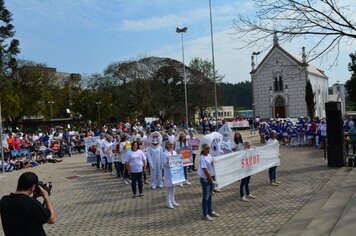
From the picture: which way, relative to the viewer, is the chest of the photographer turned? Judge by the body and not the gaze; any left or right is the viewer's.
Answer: facing away from the viewer and to the right of the viewer

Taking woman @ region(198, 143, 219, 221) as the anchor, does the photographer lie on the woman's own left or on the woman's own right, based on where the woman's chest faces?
on the woman's own right

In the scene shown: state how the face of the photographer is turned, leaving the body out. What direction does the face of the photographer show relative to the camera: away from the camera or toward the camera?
away from the camera

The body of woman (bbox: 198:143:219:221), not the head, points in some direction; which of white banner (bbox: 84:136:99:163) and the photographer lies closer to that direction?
the photographer

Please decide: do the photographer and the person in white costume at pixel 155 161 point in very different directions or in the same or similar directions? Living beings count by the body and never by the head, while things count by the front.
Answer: very different directions

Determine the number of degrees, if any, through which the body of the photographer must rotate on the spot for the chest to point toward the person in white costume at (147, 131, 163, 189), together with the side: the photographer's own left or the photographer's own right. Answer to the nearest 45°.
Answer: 0° — they already face them

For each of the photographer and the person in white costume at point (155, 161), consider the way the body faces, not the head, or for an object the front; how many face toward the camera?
1

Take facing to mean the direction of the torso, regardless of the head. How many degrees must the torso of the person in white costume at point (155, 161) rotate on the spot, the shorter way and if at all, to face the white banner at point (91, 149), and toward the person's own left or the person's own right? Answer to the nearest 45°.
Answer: approximately 135° to the person's own right

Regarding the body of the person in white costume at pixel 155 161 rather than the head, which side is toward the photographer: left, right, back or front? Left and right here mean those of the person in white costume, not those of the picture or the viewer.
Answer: front

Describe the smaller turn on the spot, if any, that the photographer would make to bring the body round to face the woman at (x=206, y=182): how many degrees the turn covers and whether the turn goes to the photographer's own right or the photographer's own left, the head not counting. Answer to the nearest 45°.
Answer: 0° — they already face them
